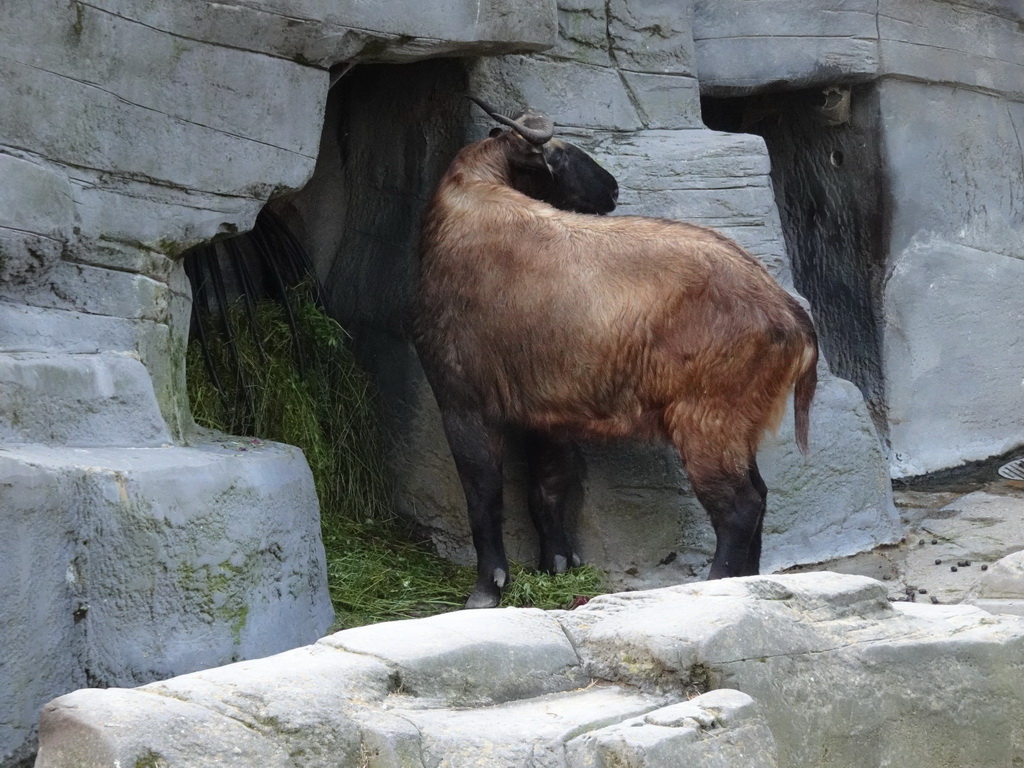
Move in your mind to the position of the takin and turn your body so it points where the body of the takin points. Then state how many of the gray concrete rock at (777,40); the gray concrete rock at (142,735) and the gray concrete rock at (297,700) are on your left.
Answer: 2

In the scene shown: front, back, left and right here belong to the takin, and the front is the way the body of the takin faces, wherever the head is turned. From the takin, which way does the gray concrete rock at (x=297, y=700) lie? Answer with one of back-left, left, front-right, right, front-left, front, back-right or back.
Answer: left

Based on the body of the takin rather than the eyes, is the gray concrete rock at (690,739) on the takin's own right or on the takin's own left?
on the takin's own left

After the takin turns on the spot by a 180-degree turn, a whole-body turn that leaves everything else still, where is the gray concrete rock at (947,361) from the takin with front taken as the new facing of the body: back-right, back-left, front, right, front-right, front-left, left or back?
front-left

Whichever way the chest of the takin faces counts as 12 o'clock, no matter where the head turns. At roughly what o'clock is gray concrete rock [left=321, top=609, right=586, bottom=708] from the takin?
The gray concrete rock is roughly at 9 o'clock from the takin.

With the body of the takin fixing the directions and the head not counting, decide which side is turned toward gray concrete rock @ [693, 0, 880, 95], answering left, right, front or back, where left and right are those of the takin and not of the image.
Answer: right

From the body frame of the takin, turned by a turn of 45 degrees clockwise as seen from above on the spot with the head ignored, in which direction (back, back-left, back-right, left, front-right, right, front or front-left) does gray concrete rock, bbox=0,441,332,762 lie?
left

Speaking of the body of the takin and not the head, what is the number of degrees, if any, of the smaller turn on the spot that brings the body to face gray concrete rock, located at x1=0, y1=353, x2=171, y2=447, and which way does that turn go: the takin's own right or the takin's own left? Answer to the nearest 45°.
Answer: approximately 45° to the takin's own left

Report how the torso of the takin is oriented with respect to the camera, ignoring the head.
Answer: to the viewer's left

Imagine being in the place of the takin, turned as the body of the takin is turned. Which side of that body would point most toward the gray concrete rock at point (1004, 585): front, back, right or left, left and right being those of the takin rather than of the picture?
back
